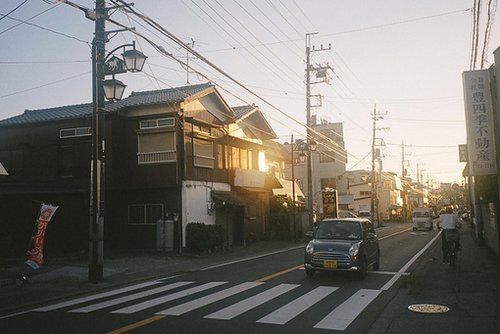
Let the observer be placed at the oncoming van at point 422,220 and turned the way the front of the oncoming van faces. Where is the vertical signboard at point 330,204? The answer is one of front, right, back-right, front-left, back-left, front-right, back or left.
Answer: front-right

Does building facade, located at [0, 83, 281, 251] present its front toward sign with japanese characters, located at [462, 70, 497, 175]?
yes

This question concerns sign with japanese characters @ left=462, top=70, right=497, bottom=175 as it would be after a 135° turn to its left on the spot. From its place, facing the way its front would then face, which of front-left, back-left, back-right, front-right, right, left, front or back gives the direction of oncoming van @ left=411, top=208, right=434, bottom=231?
front-left

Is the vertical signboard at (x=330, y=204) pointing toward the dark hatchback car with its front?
yes

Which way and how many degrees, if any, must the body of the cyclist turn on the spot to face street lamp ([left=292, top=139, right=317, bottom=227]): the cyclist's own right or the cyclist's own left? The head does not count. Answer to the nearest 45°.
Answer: approximately 45° to the cyclist's own left

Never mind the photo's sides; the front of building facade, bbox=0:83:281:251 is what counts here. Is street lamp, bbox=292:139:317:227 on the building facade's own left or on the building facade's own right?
on the building facade's own left

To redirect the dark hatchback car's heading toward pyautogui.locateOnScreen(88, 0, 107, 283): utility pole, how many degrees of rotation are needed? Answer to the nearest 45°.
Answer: approximately 90° to its right

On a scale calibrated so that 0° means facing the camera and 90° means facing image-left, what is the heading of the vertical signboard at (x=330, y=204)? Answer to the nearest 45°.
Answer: approximately 0°

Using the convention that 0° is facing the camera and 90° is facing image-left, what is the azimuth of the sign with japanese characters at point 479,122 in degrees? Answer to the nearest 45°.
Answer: approximately 0°

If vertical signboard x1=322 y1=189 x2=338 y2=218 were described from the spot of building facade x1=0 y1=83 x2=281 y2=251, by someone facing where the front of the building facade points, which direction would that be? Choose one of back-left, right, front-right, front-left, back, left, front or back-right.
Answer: left

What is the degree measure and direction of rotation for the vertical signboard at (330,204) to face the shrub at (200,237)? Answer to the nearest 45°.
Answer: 0° — it already faces it
